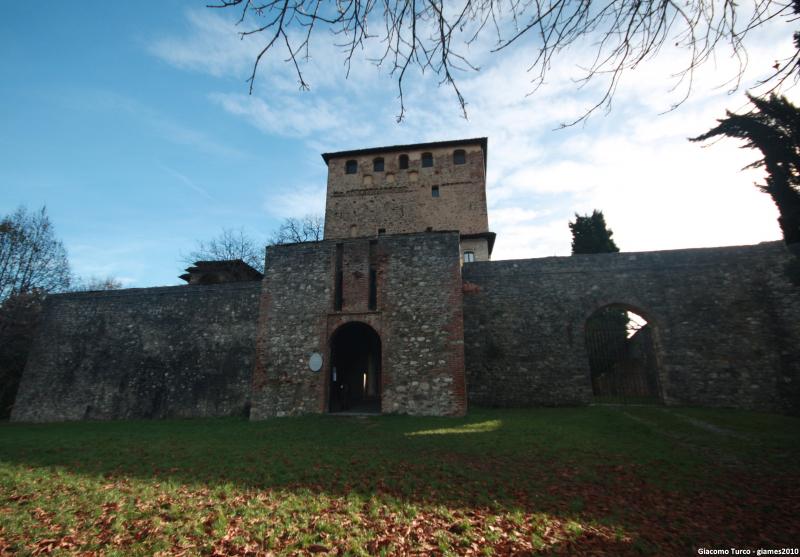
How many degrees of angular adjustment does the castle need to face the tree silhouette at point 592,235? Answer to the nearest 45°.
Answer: approximately 135° to its left

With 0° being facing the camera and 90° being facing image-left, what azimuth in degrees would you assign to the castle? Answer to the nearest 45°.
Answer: approximately 0°

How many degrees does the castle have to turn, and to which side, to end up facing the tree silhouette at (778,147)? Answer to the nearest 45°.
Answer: approximately 90° to its left
